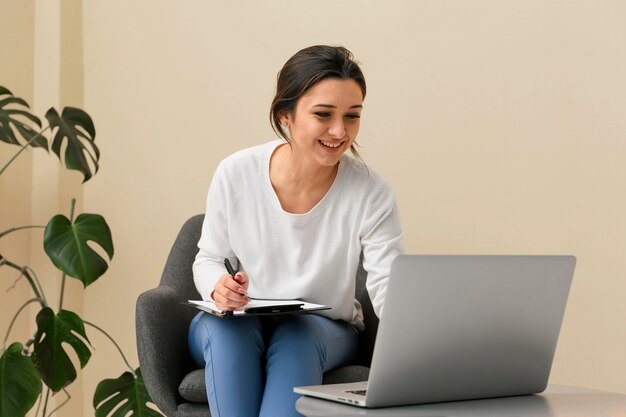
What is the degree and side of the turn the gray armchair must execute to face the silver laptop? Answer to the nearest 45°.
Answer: approximately 45° to its left

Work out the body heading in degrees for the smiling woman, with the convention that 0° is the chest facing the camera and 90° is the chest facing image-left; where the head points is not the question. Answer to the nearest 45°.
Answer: approximately 0°

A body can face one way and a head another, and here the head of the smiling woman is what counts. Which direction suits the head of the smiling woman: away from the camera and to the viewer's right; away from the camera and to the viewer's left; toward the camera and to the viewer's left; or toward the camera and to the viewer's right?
toward the camera and to the viewer's right

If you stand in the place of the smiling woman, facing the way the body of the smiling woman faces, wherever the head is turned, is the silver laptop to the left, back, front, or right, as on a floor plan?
front

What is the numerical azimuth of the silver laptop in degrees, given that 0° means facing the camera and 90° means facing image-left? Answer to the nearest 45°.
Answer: approximately 135°

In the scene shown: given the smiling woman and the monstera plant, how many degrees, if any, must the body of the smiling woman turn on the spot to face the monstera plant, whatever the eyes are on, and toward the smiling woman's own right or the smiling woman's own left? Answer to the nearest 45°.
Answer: approximately 135° to the smiling woman's own right

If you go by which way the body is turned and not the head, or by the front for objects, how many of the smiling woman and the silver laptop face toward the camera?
1

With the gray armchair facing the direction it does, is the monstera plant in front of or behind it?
behind

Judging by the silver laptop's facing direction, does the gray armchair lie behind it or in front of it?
in front

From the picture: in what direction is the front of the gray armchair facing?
toward the camera

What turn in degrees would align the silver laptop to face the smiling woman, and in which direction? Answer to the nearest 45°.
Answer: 0° — it already faces them

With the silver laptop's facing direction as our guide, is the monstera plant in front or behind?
in front
